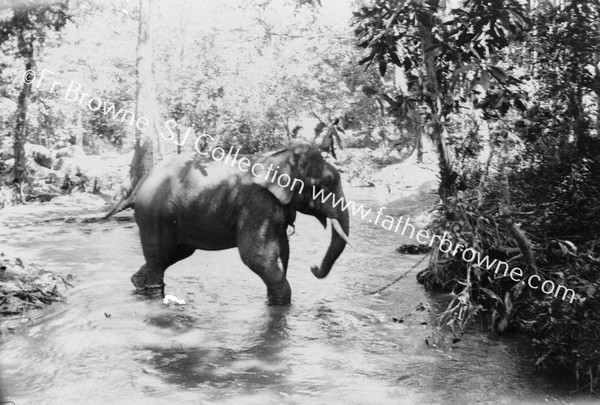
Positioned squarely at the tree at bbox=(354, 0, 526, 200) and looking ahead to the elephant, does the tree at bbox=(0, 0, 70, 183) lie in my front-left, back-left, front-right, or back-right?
front-right

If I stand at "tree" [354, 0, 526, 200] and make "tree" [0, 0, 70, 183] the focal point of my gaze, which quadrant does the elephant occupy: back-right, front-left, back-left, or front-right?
front-left

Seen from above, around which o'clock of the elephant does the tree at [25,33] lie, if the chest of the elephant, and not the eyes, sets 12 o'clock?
The tree is roughly at 8 o'clock from the elephant.

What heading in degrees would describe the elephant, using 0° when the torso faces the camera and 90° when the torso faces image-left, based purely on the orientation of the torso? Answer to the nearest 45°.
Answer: approximately 270°
